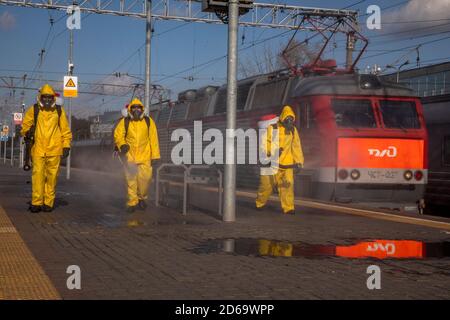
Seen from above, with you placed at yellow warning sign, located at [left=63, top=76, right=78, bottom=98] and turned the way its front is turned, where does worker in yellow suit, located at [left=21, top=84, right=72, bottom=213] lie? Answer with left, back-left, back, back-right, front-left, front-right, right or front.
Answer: front

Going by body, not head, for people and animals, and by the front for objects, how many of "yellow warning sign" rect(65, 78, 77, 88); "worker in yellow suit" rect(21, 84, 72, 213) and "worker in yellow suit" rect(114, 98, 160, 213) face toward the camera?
3

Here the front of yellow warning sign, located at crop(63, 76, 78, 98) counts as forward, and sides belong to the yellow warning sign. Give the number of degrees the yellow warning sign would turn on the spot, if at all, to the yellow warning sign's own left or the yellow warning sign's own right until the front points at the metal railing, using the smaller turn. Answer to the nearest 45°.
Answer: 0° — it already faces it

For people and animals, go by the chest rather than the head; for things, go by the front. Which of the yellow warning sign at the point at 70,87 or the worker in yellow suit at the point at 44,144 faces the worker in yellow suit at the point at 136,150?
the yellow warning sign

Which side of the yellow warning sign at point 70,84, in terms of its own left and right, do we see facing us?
front

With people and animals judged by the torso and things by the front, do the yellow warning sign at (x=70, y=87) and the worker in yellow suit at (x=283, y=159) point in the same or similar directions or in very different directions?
same or similar directions

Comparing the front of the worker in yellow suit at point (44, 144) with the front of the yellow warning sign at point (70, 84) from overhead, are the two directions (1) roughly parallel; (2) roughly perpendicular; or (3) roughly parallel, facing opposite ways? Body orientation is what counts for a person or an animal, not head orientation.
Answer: roughly parallel

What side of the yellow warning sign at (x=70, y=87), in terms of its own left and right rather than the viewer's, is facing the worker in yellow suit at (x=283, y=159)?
front

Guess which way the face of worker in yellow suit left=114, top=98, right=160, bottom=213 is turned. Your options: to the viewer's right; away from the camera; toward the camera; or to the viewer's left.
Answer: toward the camera

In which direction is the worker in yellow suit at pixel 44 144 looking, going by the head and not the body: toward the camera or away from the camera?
toward the camera

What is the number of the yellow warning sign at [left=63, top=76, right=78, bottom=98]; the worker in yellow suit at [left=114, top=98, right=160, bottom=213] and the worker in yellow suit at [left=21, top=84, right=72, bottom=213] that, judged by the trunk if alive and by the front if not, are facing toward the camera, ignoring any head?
3
